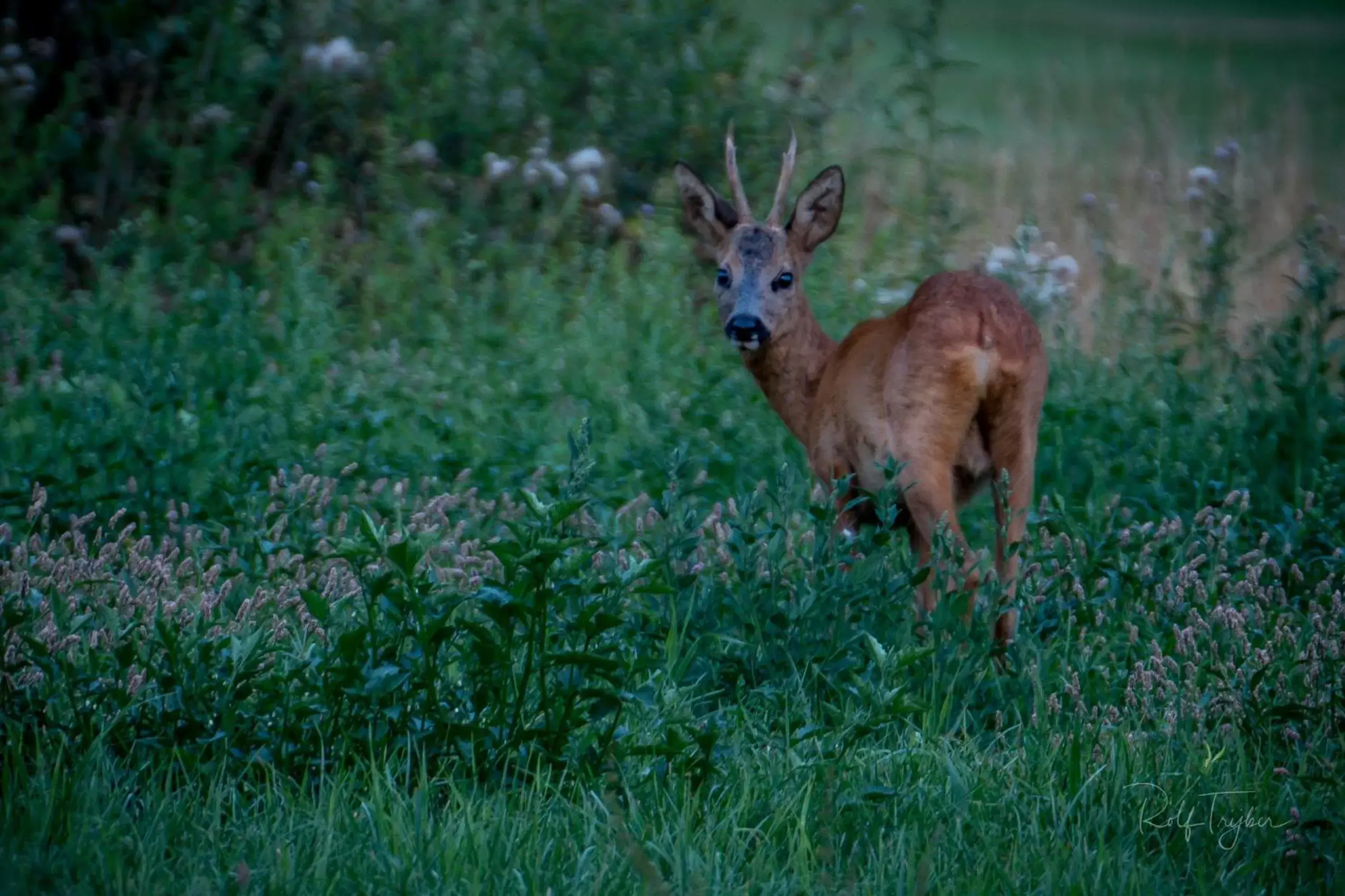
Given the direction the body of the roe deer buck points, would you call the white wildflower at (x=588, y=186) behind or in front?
in front

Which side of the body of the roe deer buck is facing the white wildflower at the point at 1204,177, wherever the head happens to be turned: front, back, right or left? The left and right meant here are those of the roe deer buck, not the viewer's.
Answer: right

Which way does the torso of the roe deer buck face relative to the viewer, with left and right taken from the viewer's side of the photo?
facing away from the viewer and to the left of the viewer

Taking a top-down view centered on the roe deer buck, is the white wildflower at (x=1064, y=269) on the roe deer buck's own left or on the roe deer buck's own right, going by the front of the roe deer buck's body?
on the roe deer buck's own right

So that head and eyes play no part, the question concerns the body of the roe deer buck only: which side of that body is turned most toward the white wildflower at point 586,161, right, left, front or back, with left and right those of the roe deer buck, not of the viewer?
front

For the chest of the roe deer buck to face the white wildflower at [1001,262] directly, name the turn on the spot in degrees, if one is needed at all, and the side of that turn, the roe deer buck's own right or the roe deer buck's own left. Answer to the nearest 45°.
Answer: approximately 45° to the roe deer buck's own right

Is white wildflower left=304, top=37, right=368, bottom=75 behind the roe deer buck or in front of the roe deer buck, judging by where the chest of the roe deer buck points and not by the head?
in front

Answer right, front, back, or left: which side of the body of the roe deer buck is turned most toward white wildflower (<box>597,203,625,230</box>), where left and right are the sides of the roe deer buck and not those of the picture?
front
